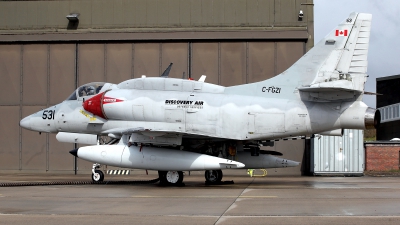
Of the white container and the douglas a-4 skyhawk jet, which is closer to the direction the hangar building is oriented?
the douglas a-4 skyhawk jet

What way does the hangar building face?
toward the camera

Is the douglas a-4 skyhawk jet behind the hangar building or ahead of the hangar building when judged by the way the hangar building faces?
ahead

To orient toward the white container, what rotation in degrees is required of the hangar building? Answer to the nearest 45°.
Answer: approximately 90° to its left
